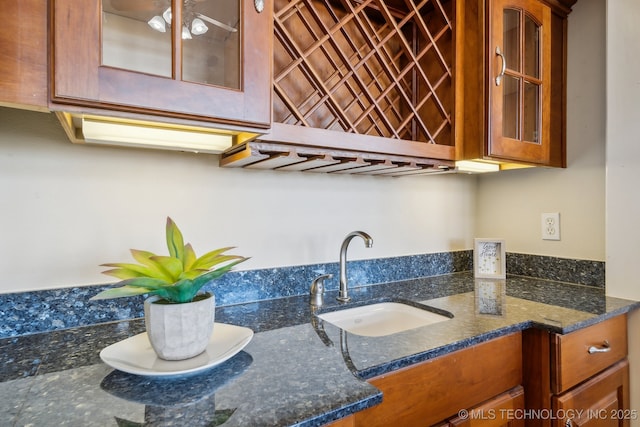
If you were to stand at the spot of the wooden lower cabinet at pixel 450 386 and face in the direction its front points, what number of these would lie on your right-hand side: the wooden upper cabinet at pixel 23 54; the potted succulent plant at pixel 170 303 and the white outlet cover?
2

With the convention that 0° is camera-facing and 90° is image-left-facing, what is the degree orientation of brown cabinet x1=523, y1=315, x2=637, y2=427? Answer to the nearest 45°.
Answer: approximately 315°

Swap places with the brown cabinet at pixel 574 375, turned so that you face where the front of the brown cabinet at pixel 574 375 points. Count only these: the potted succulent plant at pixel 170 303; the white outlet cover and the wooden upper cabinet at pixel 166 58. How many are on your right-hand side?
2

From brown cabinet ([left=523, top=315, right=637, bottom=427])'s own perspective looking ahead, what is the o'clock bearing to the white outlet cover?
The white outlet cover is roughly at 7 o'clock from the brown cabinet.

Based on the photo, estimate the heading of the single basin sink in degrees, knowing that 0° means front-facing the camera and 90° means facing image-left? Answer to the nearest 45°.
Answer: approximately 315°

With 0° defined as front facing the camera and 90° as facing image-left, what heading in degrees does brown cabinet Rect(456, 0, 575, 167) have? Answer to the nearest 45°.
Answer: approximately 315°

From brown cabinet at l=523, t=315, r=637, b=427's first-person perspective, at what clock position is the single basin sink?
The single basin sink is roughly at 4 o'clock from the brown cabinet.

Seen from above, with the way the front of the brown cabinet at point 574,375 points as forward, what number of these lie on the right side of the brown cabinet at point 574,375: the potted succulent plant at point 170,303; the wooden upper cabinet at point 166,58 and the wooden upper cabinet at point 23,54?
3

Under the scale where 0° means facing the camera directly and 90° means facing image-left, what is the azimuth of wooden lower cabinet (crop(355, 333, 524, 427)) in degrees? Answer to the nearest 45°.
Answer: approximately 315°
